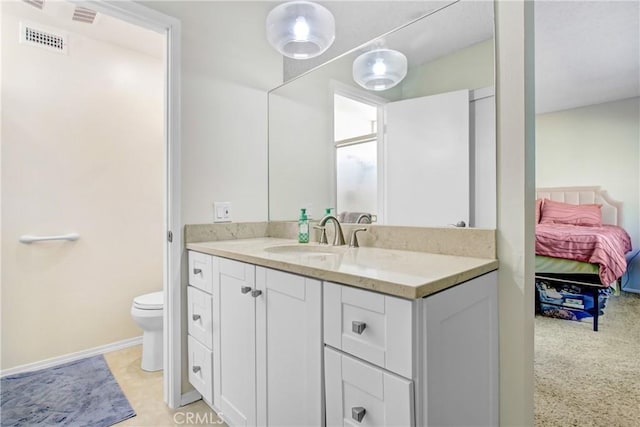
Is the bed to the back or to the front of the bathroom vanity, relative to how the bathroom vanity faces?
to the back

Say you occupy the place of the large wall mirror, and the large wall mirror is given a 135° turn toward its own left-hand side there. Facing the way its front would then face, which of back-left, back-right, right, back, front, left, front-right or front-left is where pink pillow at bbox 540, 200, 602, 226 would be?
front-left

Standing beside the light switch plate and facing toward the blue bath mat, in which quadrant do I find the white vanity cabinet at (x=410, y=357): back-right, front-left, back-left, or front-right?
back-left

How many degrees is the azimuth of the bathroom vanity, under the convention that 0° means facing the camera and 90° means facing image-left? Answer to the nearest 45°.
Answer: approximately 45°

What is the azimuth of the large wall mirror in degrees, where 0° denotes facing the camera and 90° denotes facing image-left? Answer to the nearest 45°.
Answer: approximately 45°
